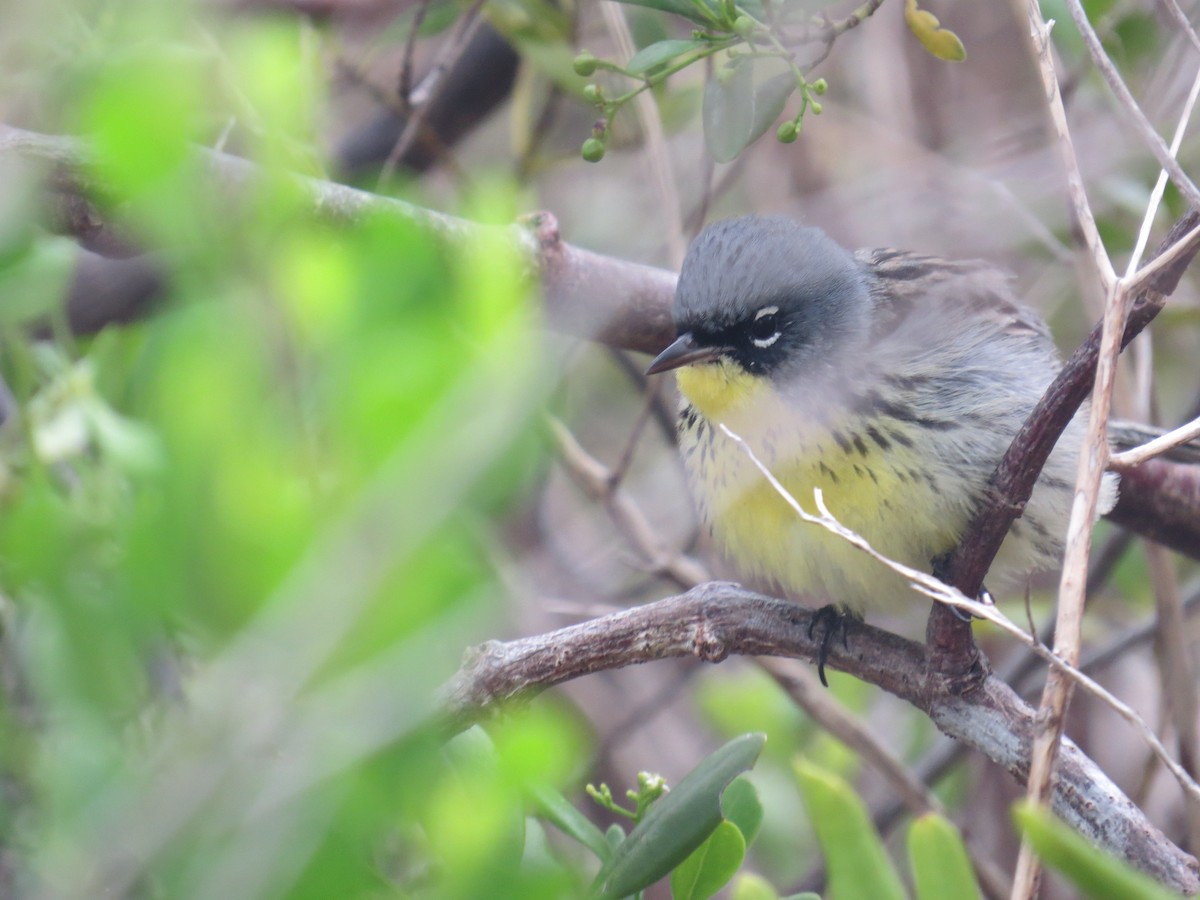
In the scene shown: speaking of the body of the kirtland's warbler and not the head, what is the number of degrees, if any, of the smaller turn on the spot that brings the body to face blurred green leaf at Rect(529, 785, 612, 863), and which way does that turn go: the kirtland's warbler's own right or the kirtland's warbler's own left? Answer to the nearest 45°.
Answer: approximately 45° to the kirtland's warbler's own left

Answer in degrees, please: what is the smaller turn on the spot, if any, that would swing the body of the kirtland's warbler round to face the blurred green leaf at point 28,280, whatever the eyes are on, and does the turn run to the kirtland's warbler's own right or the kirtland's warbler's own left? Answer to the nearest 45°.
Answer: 0° — it already faces it

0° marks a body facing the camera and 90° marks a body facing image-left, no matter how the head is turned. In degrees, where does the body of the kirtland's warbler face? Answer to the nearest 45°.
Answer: approximately 45°

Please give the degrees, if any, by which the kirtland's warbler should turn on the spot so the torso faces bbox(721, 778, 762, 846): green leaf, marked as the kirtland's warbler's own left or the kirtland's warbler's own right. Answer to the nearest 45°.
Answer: approximately 45° to the kirtland's warbler's own left

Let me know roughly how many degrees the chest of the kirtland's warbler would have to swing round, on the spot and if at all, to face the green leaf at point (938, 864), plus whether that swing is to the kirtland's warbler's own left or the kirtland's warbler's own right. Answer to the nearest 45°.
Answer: approximately 45° to the kirtland's warbler's own left
